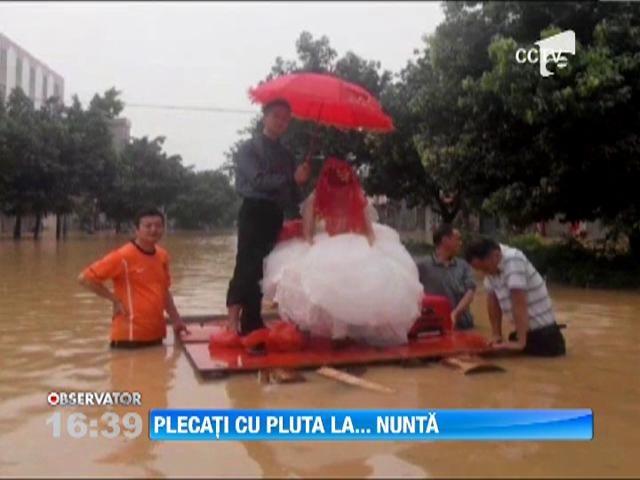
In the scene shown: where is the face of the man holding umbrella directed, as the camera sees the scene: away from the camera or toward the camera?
toward the camera

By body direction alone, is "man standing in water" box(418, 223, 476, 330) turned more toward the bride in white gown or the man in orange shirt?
the bride in white gown

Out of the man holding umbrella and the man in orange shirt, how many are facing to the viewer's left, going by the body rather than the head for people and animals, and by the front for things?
0

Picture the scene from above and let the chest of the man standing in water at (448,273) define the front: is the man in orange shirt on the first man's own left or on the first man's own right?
on the first man's own right

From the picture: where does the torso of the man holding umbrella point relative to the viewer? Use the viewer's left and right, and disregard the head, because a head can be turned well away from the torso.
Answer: facing the viewer and to the right of the viewer

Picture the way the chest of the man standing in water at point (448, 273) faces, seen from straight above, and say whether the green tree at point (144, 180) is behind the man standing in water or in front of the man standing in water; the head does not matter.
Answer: behind

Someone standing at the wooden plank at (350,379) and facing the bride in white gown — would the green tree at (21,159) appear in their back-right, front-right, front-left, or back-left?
front-left

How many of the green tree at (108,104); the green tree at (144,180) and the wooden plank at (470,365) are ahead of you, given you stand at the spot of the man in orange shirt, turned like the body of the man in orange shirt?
1

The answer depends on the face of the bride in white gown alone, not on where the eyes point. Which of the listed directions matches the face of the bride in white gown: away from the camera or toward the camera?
toward the camera

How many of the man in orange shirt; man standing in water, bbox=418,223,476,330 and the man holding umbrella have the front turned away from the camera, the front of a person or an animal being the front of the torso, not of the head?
0

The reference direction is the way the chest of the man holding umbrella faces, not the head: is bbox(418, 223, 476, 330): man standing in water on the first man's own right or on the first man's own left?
on the first man's own left

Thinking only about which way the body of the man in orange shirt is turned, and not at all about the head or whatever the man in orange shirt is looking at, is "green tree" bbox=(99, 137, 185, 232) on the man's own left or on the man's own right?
on the man's own left
